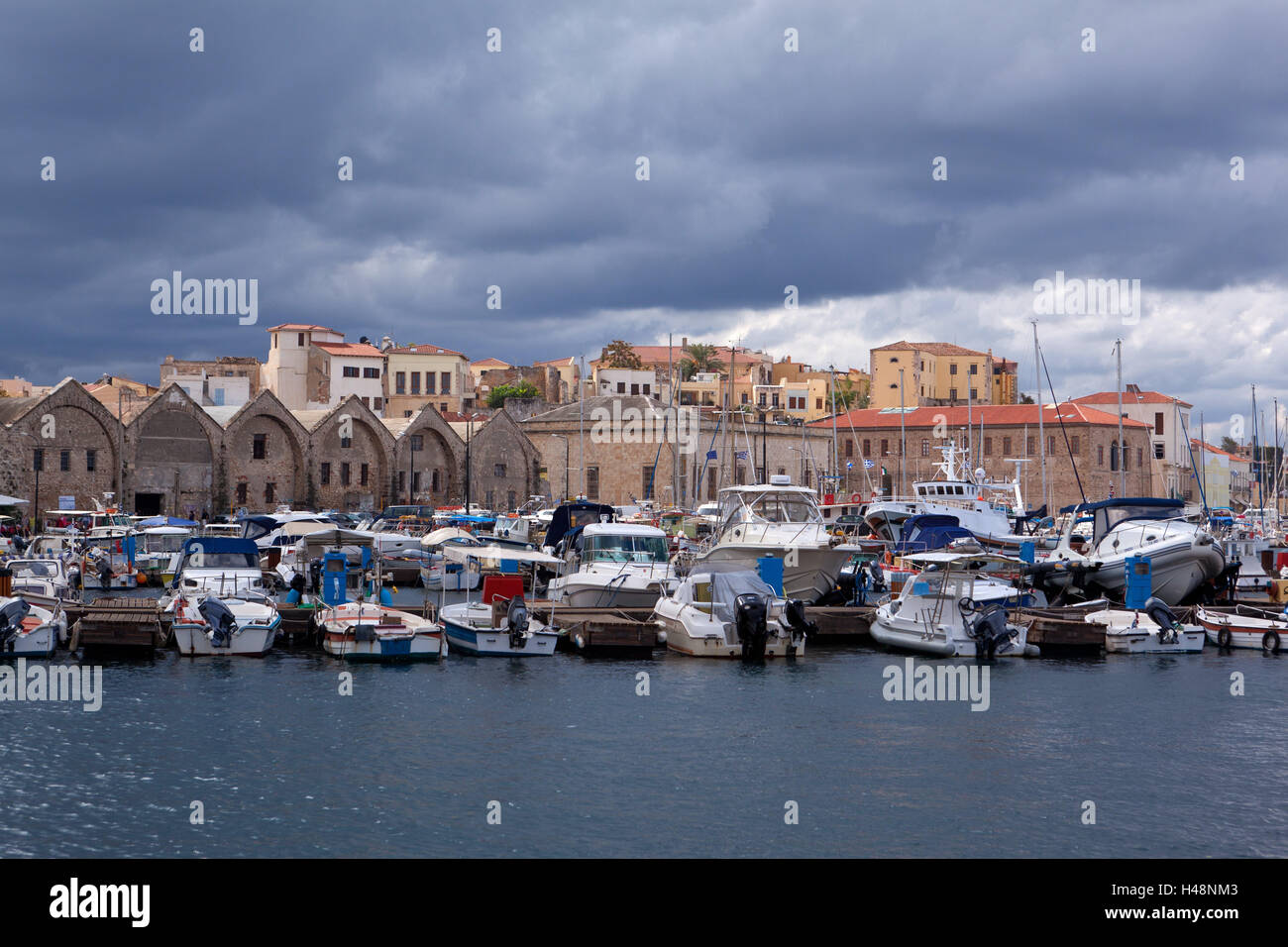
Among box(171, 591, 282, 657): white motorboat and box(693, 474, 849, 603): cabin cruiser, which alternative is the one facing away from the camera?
the white motorboat

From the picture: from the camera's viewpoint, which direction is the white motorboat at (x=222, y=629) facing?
away from the camera

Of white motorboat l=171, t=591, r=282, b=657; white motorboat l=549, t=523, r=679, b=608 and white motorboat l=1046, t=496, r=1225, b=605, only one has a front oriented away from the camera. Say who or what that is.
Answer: white motorboat l=171, t=591, r=282, b=657

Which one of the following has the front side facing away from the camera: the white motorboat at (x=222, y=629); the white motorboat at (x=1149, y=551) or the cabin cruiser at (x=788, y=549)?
the white motorboat at (x=222, y=629)

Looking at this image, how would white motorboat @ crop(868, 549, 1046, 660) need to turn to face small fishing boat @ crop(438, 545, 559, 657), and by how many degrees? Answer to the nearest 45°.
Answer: approximately 45° to its left

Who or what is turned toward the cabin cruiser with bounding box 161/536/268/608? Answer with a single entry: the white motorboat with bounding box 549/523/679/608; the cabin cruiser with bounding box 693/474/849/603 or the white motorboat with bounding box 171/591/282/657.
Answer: the white motorboat with bounding box 171/591/282/657

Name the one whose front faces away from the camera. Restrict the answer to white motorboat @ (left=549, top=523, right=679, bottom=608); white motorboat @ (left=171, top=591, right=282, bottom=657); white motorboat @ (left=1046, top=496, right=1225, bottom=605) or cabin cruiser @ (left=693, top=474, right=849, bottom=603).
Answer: white motorboat @ (left=171, top=591, right=282, bottom=657)

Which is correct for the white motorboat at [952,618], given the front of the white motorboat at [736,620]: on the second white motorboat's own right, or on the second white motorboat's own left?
on the second white motorboat's own right

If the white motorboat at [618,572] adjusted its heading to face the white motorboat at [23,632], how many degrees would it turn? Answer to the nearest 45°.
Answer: approximately 90° to its right

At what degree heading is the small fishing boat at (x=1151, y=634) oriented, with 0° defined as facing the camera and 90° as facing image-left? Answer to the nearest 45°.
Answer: approximately 135°

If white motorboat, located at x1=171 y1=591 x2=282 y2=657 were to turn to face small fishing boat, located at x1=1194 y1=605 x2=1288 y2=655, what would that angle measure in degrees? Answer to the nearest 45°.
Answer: approximately 90° to its right

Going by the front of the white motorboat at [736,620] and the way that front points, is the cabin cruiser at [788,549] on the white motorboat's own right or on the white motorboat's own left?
on the white motorboat's own right

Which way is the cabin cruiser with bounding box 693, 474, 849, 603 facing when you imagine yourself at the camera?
facing the viewer and to the right of the viewer

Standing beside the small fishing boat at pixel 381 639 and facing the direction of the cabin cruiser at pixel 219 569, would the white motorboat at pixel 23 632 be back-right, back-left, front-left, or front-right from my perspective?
front-left

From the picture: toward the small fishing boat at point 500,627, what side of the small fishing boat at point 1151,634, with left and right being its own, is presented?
left

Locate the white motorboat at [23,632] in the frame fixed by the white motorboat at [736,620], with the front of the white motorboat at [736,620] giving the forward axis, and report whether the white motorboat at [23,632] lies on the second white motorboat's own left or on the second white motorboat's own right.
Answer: on the second white motorboat's own left

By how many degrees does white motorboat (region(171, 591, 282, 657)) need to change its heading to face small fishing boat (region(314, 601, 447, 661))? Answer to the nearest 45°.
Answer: approximately 90° to its right

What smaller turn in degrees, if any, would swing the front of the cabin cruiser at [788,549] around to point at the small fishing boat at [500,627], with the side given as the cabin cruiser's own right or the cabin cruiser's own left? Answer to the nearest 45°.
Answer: approximately 90° to the cabin cruiser's own right
